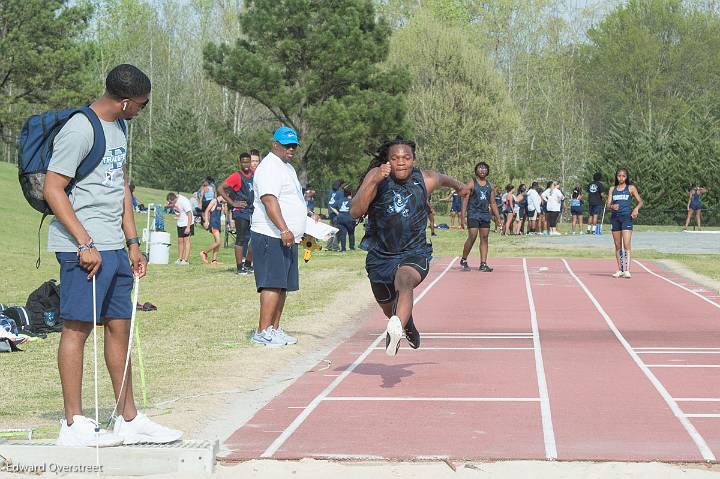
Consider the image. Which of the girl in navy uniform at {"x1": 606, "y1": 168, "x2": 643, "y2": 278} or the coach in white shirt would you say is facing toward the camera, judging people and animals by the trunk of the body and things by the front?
the girl in navy uniform

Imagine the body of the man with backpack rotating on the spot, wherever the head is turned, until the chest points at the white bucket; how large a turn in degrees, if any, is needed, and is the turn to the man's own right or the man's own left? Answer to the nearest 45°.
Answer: approximately 135° to the man's own left

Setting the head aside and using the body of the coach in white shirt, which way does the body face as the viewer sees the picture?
to the viewer's right

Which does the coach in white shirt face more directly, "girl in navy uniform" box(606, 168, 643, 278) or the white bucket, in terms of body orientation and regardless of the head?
the girl in navy uniform

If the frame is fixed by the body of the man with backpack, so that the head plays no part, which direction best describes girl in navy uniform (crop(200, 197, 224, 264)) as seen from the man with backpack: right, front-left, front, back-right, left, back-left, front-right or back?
back-left

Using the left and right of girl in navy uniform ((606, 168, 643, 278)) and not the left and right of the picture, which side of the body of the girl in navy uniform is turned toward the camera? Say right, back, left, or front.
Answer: front
